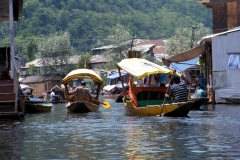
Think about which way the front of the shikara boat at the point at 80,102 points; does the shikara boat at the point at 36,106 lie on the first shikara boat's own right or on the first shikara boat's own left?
on the first shikara boat's own left

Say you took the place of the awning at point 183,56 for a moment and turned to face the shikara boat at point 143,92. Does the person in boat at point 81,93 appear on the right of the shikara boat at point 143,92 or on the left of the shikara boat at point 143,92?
right

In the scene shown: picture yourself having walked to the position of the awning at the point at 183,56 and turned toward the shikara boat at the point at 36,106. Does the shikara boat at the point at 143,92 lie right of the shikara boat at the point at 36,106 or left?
left
